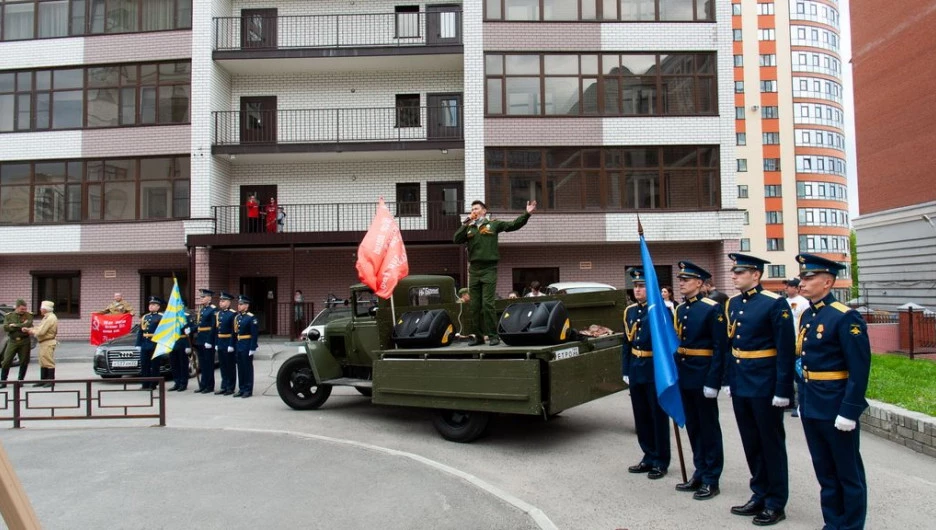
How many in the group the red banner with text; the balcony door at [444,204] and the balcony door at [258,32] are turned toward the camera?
3

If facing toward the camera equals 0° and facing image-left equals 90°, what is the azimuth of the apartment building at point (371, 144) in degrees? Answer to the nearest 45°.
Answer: approximately 0°

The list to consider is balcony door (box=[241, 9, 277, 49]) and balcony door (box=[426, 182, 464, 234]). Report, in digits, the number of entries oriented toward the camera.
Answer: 2

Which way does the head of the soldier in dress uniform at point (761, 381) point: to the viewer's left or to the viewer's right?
to the viewer's left

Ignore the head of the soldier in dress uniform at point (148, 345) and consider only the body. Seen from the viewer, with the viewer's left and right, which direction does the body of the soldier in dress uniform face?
facing the viewer and to the right of the viewer

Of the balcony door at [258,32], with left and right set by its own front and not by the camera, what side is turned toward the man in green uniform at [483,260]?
front

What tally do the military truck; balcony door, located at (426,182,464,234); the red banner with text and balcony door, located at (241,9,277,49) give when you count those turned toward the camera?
3

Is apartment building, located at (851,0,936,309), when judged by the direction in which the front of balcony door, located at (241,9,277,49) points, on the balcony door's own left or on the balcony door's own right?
on the balcony door's own left

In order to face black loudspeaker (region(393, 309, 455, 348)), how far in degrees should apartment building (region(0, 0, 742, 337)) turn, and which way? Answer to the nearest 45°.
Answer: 0° — it already faces it

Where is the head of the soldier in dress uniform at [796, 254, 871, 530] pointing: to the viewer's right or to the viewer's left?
to the viewer's left
